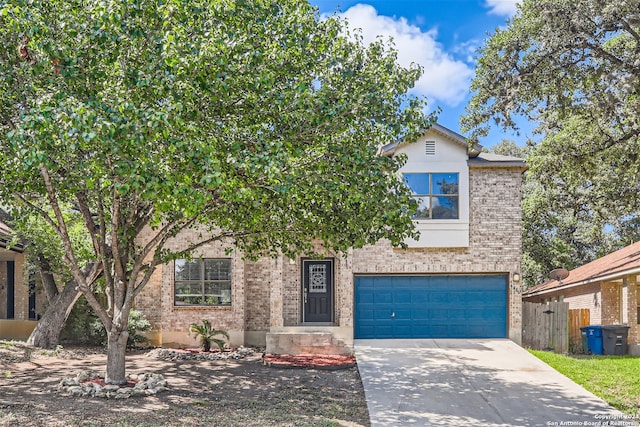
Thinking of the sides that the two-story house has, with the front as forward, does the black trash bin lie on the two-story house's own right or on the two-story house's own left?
on the two-story house's own left

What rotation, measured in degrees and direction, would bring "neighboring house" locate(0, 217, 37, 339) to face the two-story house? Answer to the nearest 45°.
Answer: approximately 45° to its left

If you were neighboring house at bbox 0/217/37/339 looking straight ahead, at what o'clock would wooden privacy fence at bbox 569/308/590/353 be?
The wooden privacy fence is roughly at 10 o'clock from the neighboring house.

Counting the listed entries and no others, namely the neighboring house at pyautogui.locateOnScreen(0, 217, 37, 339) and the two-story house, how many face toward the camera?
2

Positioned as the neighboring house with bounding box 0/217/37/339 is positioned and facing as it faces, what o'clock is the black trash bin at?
The black trash bin is roughly at 10 o'clock from the neighboring house.

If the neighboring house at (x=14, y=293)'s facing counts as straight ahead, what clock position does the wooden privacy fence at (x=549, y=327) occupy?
The wooden privacy fence is roughly at 10 o'clock from the neighboring house.

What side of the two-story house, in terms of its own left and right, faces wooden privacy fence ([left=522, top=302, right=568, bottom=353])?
left
